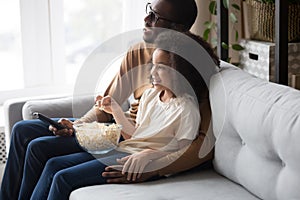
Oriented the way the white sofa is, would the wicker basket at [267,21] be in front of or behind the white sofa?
behind

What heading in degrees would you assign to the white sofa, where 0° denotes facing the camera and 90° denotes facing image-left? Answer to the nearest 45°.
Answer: approximately 45°

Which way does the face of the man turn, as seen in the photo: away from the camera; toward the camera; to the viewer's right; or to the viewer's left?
to the viewer's left
